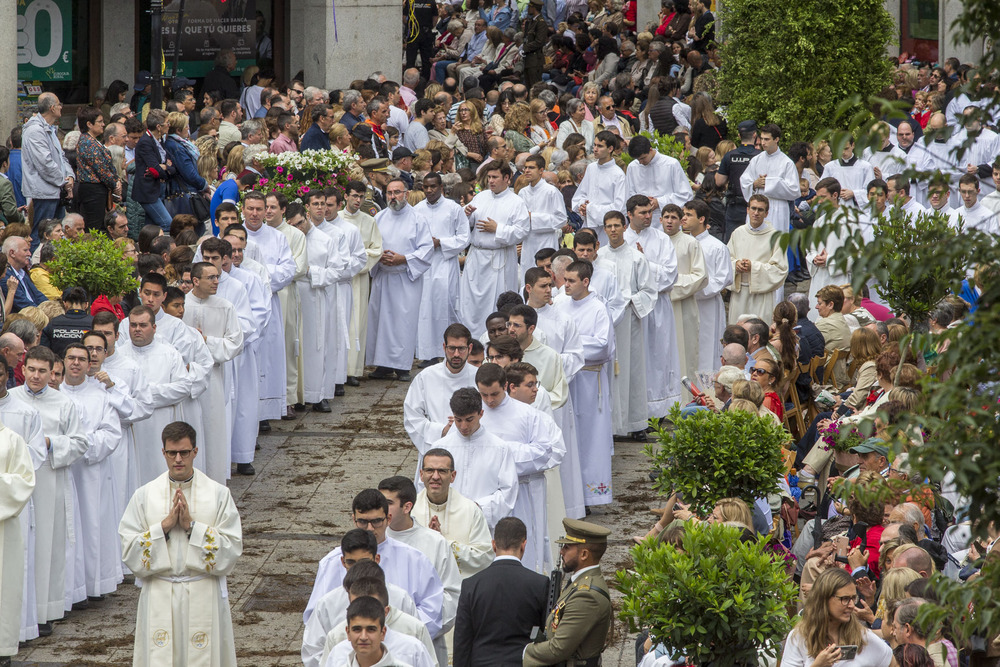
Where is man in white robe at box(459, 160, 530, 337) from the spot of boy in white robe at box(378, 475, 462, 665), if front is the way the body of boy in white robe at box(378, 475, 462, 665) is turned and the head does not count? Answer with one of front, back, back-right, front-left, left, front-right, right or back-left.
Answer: back-right

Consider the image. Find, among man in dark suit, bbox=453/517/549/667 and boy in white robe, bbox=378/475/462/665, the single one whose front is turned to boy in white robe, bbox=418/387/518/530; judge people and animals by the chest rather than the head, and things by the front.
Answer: the man in dark suit

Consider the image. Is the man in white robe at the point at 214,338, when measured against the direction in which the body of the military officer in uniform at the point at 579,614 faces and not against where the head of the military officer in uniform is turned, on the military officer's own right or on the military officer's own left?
on the military officer's own right

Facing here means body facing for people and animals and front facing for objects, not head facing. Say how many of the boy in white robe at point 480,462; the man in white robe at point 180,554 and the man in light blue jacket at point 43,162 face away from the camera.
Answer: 0

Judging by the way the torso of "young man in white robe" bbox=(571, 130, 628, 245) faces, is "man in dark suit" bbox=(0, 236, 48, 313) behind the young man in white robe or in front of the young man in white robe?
in front

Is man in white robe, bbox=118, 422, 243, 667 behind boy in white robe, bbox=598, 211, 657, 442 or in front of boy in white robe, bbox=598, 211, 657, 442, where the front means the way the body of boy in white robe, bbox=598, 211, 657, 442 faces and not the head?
in front

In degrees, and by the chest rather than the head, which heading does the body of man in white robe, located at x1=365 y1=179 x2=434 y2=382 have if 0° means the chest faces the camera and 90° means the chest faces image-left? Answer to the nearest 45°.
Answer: approximately 45°

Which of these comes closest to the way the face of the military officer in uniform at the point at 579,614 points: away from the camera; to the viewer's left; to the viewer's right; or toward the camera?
to the viewer's left
